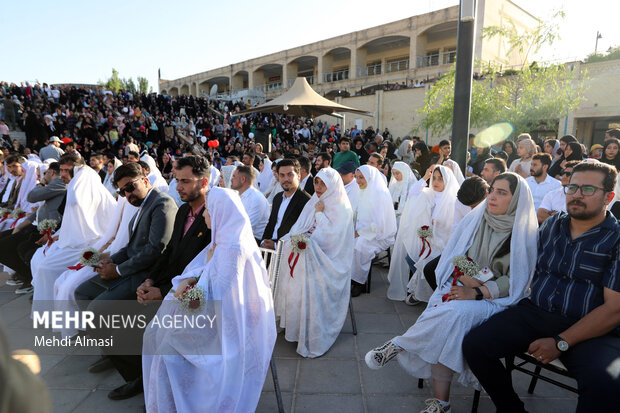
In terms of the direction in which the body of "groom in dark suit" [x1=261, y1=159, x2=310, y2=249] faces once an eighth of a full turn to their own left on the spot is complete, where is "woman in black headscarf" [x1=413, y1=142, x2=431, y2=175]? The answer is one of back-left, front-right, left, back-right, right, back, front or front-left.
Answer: back-left

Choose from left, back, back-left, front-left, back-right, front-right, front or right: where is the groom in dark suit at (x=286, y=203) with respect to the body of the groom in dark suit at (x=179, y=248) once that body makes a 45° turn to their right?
back-right

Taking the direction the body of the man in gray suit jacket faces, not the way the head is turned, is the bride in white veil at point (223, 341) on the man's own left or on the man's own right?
on the man's own left

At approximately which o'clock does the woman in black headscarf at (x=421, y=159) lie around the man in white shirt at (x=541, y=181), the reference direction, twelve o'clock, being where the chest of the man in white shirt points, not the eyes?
The woman in black headscarf is roughly at 3 o'clock from the man in white shirt.

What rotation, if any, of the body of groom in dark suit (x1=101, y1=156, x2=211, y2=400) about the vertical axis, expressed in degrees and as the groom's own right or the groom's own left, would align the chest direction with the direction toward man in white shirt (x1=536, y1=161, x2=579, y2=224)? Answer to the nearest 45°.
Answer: approximately 135° to the groom's own left

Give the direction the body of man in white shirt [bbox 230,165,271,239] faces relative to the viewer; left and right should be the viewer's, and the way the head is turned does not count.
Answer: facing to the left of the viewer

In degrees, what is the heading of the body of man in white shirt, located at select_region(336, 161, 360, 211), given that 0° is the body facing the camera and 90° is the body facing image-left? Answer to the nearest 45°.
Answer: approximately 45°

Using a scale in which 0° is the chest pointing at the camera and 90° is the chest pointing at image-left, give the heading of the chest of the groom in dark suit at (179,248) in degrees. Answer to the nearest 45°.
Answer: approximately 45°

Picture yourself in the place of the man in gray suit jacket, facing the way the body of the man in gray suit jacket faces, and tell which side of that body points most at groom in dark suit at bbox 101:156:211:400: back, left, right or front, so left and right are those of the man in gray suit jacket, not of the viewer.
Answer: left

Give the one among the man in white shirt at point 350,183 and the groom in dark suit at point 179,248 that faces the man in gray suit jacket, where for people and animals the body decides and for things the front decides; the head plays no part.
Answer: the man in white shirt

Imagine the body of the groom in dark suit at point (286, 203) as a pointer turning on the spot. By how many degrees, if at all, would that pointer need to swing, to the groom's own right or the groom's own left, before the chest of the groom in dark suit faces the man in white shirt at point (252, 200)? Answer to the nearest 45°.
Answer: approximately 90° to the groom's own right

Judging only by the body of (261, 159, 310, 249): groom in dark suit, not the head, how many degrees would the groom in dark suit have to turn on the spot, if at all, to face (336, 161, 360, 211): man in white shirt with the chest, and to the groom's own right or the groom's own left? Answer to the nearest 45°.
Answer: approximately 180°

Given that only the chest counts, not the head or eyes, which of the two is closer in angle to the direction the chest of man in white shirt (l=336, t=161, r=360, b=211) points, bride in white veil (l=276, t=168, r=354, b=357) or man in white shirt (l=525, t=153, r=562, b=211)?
the bride in white veil
